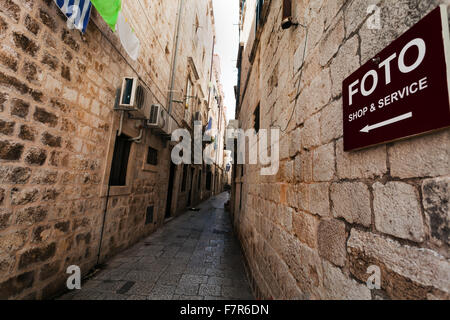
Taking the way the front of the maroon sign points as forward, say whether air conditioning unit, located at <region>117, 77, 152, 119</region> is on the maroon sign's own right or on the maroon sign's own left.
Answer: on the maroon sign's own right

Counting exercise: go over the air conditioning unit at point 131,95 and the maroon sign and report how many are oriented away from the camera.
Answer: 0

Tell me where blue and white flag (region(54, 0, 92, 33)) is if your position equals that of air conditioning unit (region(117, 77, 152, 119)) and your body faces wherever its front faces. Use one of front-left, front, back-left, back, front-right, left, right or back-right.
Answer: right

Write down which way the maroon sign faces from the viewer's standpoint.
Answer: facing the viewer and to the left of the viewer

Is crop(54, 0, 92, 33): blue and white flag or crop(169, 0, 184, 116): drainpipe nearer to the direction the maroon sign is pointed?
the blue and white flag

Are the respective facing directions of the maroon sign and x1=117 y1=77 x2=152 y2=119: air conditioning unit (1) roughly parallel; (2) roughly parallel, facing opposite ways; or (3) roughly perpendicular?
roughly parallel, facing opposite ways

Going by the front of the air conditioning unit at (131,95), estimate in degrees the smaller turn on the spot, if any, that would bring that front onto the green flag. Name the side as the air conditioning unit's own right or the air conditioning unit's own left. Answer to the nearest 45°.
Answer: approximately 90° to the air conditioning unit's own right

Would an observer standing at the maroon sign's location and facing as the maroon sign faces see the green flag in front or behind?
in front

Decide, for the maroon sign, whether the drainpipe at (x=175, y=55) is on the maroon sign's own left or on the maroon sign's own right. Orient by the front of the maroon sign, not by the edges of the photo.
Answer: on the maroon sign's own right

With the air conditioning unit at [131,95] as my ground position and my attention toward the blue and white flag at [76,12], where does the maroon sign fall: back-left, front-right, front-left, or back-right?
front-left

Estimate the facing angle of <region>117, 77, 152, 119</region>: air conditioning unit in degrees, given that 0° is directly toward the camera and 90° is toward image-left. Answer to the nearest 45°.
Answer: approximately 315°
